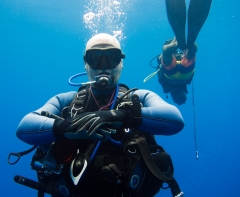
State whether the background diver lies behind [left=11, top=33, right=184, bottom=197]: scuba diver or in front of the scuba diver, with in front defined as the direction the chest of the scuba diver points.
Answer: behind

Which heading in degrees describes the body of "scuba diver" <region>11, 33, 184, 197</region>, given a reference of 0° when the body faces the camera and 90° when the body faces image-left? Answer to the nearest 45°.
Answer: approximately 0°
